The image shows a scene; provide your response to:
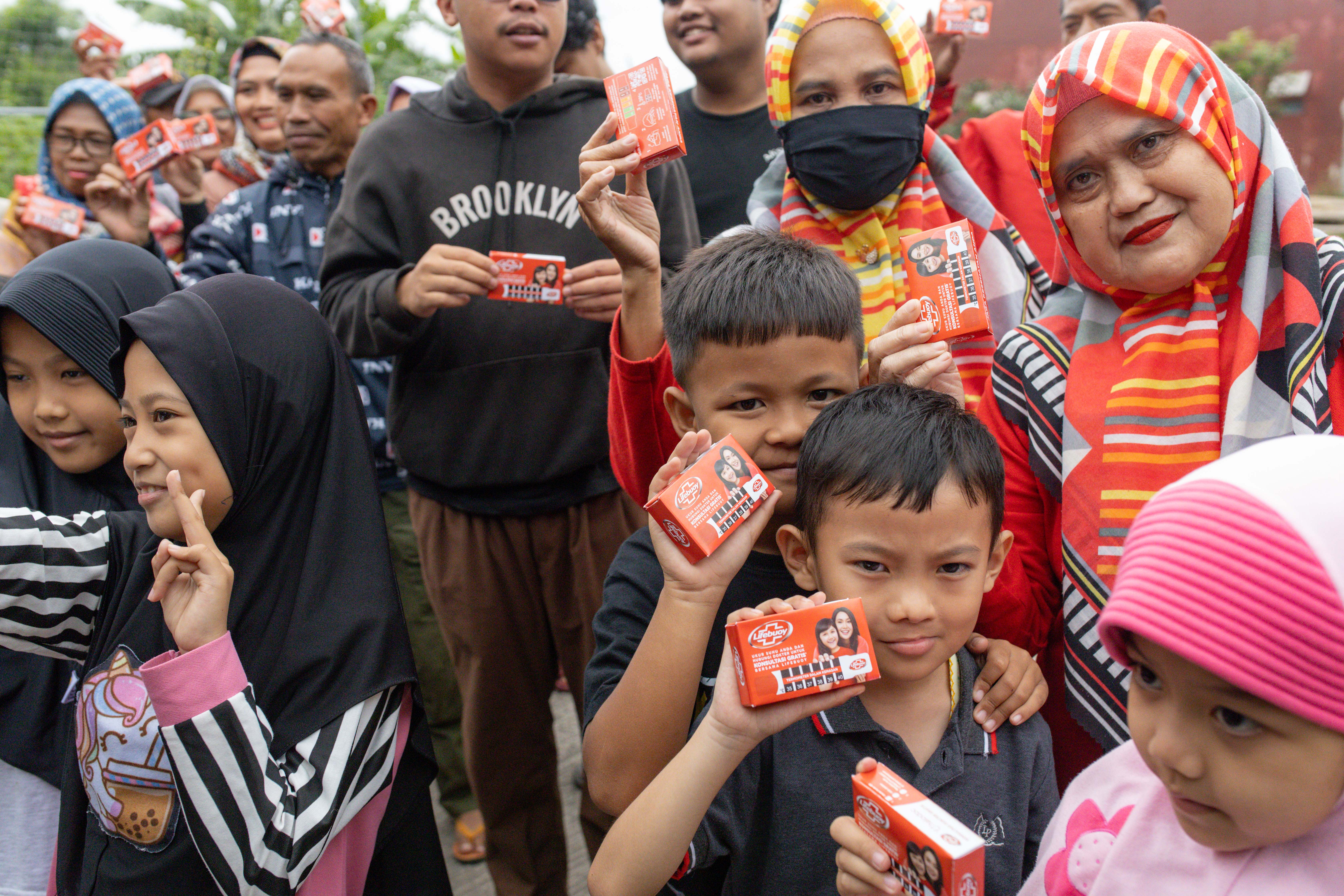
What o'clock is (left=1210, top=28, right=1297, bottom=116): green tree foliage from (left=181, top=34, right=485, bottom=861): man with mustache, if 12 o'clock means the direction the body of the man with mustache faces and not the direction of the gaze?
The green tree foliage is roughly at 7 o'clock from the man with mustache.

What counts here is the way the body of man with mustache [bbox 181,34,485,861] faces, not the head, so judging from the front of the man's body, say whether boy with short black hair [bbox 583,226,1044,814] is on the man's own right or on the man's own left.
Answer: on the man's own left

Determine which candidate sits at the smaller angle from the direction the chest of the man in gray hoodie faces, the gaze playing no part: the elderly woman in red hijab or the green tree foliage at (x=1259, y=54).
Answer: the elderly woman in red hijab

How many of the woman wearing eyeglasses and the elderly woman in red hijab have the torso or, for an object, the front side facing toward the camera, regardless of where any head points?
2

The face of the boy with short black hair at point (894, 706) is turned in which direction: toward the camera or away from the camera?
toward the camera

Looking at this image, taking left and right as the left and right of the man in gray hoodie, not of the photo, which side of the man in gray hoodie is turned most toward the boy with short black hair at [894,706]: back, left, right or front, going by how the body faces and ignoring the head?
front

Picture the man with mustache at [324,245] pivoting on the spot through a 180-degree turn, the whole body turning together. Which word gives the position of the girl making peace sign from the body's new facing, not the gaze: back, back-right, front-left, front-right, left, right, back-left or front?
back-right

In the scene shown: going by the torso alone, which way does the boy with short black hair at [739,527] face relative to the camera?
toward the camera

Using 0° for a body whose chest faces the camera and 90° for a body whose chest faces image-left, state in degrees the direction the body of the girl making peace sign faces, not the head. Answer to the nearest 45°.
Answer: approximately 45°

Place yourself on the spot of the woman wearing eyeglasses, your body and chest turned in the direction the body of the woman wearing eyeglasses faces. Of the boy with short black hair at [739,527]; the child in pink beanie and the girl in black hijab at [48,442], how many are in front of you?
3

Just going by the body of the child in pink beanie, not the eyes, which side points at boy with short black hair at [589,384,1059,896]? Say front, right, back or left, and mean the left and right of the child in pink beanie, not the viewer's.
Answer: right

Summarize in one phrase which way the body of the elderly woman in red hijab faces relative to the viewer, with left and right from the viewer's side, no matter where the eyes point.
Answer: facing the viewer

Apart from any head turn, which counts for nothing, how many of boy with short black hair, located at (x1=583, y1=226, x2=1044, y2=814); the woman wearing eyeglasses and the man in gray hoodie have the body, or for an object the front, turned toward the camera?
3

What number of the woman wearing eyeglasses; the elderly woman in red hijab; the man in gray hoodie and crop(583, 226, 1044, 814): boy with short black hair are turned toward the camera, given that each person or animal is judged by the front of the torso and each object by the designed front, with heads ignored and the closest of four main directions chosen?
4
